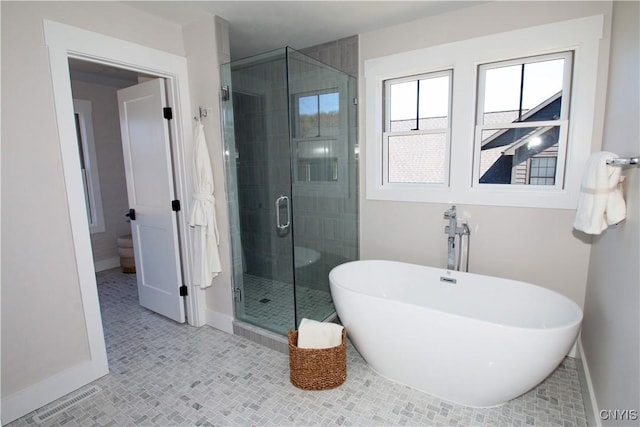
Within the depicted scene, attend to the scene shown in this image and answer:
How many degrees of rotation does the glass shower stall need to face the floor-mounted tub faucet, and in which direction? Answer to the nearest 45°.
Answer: approximately 135° to its left

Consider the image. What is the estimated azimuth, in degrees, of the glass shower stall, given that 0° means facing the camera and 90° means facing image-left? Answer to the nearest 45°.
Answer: approximately 45°

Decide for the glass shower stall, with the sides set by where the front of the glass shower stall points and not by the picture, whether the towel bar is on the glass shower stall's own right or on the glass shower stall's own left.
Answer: on the glass shower stall's own left

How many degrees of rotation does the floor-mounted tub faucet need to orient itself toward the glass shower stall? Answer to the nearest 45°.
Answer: approximately 45° to its right

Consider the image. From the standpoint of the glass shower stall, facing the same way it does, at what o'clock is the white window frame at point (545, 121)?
The white window frame is roughly at 8 o'clock from the glass shower stall.

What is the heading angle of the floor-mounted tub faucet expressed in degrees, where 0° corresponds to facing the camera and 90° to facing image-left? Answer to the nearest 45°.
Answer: approximately 45°

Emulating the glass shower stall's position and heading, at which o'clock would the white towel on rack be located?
The white towel on rack is roughly at 9 o'clock from the glass shower stall.

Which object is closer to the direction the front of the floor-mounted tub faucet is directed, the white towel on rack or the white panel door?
the white panel door

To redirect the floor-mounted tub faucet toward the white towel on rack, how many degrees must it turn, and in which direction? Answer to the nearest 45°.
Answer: approximately 90° to its left
